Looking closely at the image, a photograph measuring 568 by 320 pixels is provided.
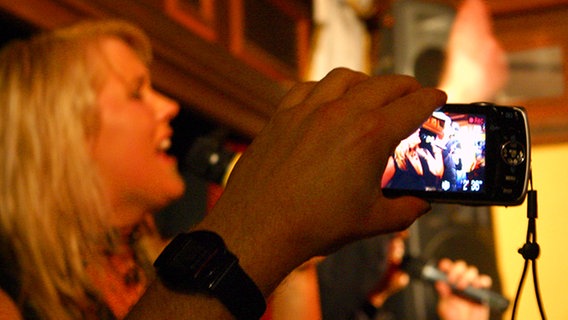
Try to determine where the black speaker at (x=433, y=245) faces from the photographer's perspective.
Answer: facing the viewer

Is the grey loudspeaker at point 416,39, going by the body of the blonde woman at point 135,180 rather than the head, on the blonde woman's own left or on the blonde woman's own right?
on the blonde woman's own left

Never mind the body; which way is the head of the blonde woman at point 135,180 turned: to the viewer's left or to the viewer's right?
to the viewer's right

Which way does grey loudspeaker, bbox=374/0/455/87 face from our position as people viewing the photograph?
facing the viewer and to the right of the viewer

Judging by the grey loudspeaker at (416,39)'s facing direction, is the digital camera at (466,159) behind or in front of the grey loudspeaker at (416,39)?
in front

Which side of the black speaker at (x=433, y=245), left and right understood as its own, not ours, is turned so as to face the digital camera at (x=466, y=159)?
front

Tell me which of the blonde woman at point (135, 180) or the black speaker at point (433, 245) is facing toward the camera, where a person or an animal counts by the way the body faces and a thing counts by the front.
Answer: the black speaker

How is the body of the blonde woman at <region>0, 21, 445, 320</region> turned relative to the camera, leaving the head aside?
to the viewer's right

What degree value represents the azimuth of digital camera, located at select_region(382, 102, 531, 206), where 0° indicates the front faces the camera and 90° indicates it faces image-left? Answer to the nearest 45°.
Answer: approximately 180°

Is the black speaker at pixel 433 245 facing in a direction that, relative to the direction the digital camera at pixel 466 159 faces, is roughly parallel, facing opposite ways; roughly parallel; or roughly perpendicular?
roughly parallel, facing opposite ways

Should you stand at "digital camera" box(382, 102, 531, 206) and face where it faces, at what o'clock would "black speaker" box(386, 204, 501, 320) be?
The black speaker is roughly at 12 o'clock from the digital camera.

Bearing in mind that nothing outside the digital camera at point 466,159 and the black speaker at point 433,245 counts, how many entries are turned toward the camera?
1

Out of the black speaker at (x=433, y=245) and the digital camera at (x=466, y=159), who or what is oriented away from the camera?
the digital camera

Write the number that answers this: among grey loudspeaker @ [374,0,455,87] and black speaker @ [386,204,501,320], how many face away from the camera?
0
